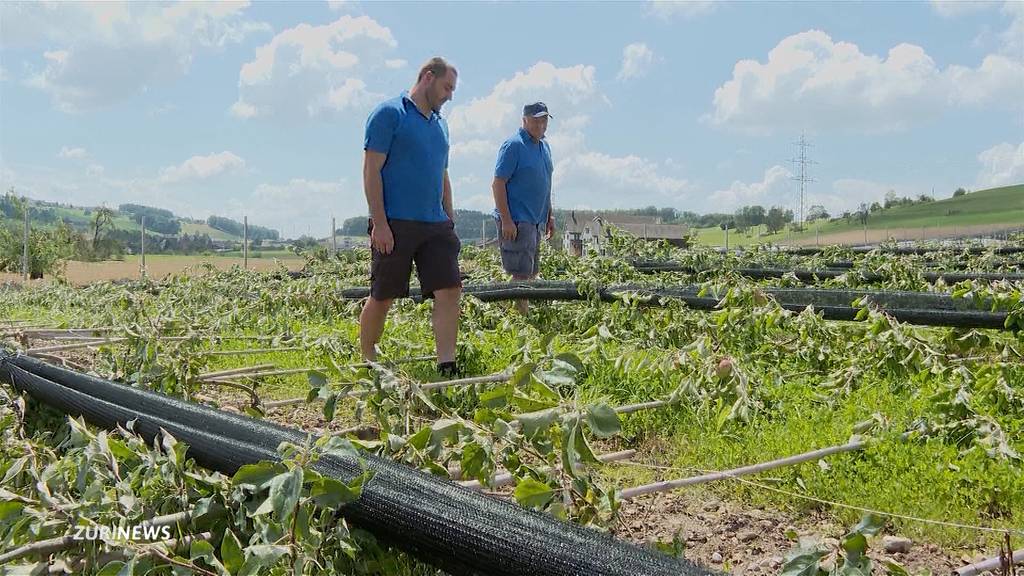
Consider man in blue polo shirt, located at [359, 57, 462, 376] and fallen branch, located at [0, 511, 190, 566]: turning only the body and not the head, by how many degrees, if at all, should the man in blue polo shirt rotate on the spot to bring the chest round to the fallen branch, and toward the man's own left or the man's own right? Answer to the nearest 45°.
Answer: approximately 45° to the man's own right

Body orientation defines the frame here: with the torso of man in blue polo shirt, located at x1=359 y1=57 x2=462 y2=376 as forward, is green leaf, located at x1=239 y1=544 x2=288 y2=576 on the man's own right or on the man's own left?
on the man's own right

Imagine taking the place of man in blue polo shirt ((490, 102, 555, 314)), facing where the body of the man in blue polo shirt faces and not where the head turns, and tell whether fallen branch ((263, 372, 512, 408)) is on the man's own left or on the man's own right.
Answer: on the man's own right

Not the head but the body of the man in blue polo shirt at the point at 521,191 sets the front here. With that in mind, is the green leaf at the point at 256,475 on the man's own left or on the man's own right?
on the man's own right

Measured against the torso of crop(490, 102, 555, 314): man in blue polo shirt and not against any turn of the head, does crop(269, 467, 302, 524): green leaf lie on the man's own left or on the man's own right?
on the man's own right

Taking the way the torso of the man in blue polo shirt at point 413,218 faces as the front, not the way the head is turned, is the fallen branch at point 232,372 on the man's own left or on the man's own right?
on the man's own right
